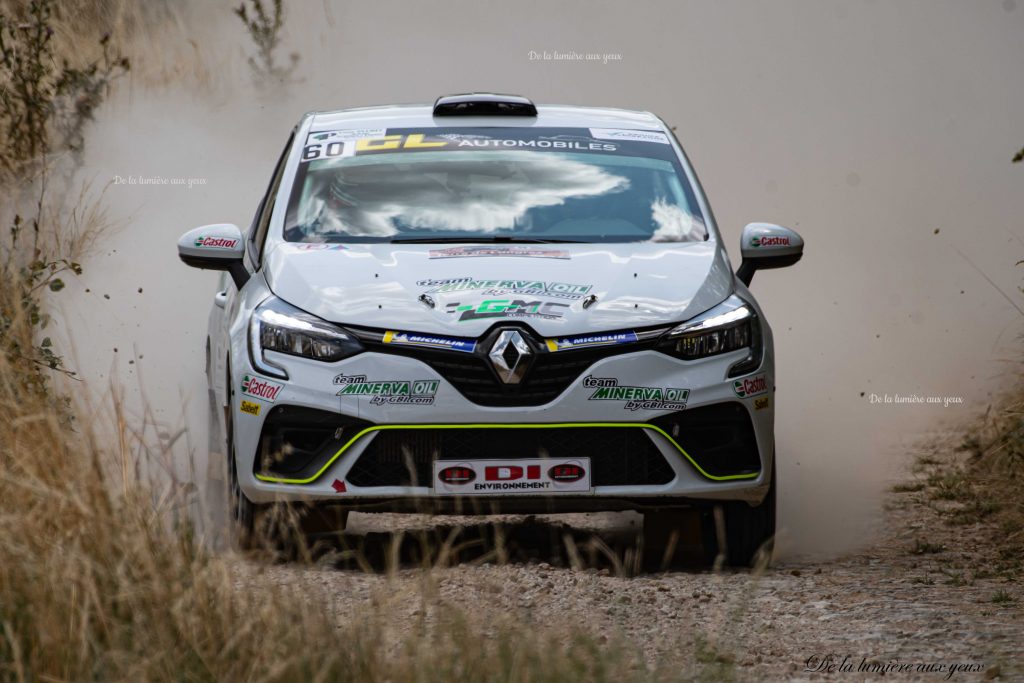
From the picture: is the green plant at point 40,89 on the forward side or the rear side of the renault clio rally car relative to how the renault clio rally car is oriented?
on the rear side

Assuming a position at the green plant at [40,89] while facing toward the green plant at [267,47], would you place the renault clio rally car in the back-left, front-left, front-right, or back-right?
back-right

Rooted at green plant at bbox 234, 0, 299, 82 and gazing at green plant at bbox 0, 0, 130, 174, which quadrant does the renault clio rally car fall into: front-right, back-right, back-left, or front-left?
front-left

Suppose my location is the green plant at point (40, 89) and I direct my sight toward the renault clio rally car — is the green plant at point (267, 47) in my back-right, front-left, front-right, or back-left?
back-left

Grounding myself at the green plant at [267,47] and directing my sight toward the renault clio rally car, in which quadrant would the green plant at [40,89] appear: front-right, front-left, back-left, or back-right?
front-right

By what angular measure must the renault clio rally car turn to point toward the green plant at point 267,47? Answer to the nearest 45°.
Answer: approximately 180°

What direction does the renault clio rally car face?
toward the camera
